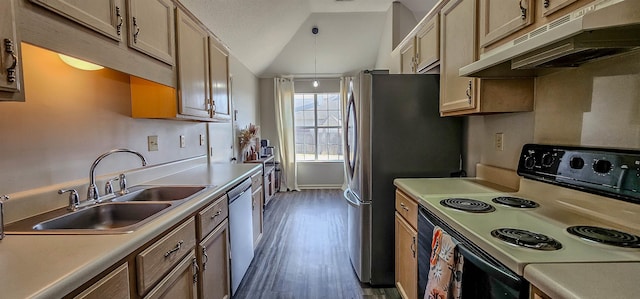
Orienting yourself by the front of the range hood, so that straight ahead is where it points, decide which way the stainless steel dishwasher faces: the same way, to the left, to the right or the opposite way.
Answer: the opposite way

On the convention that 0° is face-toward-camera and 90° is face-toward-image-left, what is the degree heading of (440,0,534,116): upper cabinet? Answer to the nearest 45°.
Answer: approximately 45°

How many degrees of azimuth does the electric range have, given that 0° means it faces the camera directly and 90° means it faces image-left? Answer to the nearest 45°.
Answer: approximately 45°

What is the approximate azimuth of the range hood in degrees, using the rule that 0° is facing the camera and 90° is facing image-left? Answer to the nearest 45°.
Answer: approximately 45°

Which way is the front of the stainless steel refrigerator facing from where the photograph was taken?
facing to the left of the viewer

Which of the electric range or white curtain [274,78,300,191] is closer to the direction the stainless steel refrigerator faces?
the white curtain

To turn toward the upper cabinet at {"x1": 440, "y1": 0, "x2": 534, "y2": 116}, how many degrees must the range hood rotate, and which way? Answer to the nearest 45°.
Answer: approximately 90° to its right

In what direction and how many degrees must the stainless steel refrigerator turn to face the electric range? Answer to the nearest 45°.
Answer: approximately 135° to its left

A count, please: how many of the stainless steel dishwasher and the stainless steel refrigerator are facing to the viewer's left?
1

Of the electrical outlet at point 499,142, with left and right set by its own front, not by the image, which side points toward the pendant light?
right

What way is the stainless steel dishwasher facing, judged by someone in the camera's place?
facing to the right of the viewer

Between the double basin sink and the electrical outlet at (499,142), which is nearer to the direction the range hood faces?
the double basin sink

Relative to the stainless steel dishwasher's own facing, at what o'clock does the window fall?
The window is roughly at 10 o'clock from the stainless steel dishwasher.

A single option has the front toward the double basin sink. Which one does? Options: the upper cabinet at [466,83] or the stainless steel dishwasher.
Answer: the upper cabinet
